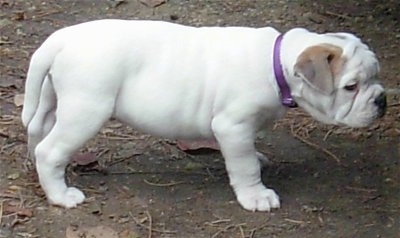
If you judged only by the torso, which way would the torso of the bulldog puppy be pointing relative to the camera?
to the viewer's right

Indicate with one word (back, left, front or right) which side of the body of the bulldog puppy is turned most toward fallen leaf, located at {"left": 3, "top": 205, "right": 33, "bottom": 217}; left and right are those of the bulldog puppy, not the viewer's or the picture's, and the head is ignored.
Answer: back

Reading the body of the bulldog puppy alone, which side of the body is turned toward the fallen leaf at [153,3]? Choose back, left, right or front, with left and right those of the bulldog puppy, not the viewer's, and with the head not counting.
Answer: left

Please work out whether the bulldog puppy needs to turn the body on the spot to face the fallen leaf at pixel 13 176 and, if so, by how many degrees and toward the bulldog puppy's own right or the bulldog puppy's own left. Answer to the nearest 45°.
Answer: approximately 180°

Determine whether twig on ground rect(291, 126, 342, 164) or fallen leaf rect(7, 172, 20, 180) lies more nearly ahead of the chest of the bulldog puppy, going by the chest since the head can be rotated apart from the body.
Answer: the twig on ground
